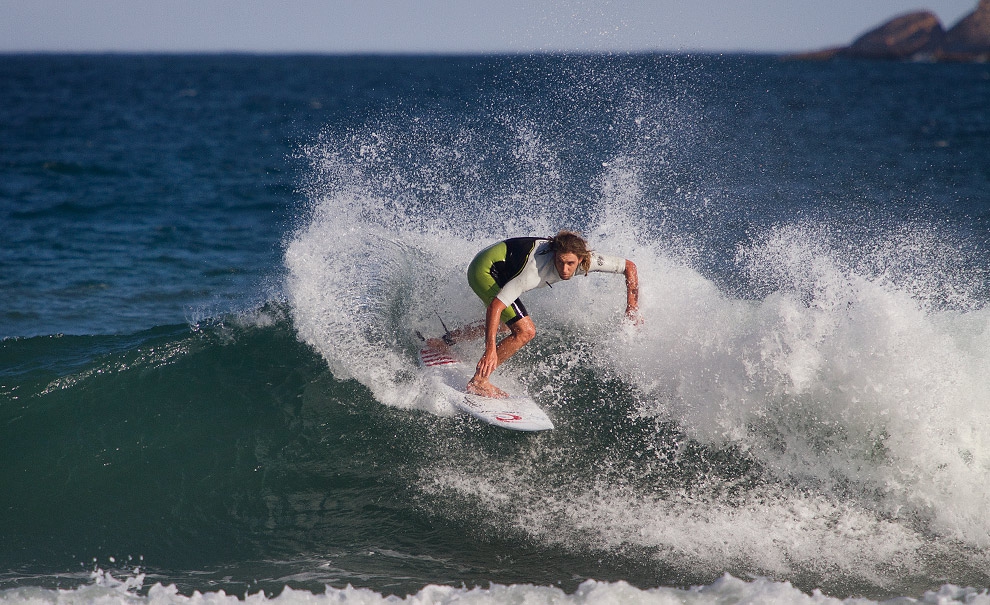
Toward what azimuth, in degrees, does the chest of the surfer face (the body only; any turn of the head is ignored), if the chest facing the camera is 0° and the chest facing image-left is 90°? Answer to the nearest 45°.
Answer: approximately 315°

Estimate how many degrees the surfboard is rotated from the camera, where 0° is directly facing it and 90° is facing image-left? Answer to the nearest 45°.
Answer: approximately 315°
